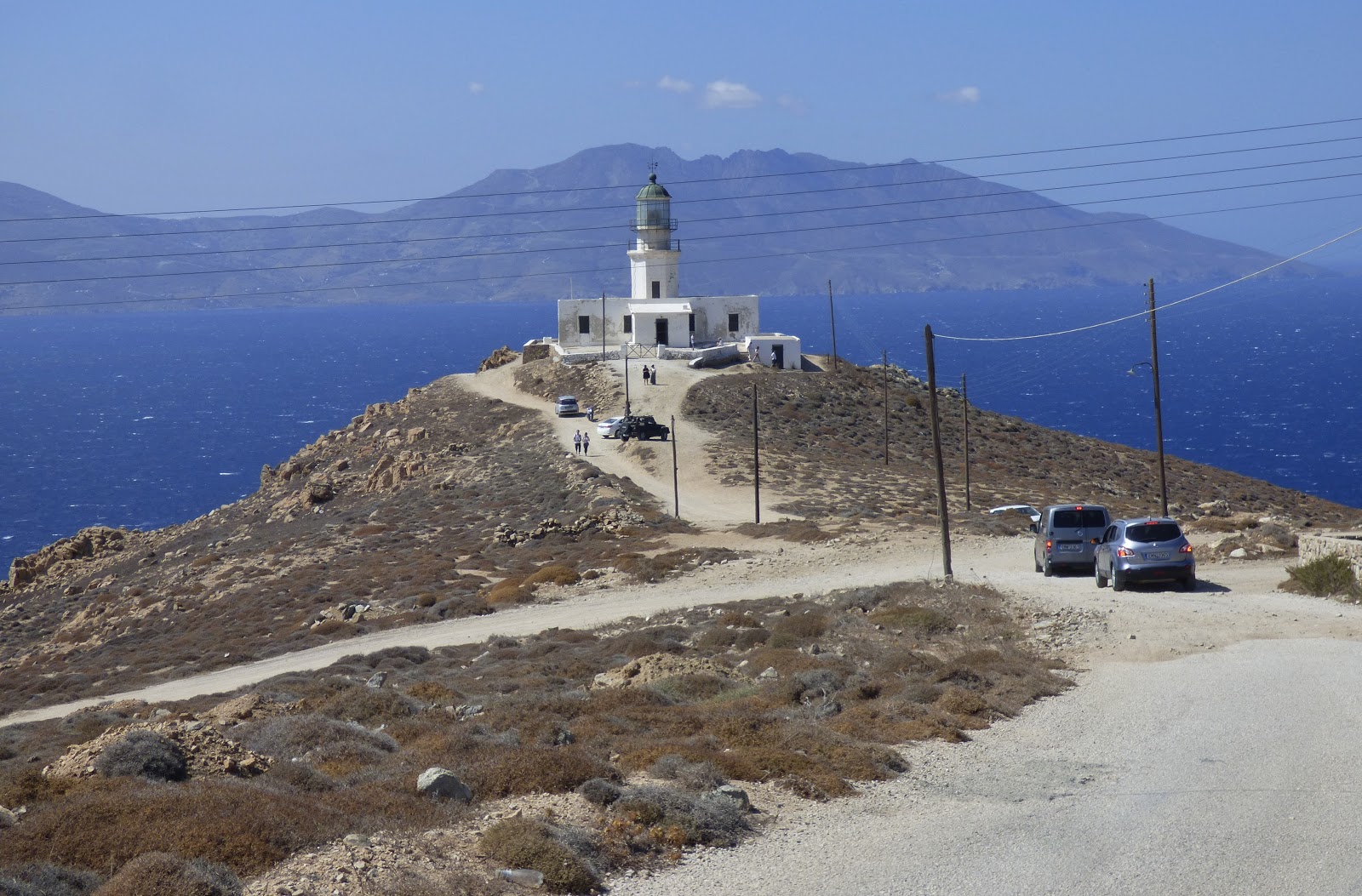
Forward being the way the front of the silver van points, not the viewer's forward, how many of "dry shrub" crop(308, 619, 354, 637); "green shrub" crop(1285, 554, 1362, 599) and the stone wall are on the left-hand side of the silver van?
1

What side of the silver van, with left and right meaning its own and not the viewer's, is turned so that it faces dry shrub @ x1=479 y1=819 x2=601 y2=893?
back

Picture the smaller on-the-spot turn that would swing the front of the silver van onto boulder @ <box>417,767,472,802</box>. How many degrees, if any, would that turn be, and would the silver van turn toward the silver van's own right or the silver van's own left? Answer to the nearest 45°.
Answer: approximately 180°

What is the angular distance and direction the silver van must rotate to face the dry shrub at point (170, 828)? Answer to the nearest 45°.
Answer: approximately 180°

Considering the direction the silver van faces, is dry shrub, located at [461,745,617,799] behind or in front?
behind

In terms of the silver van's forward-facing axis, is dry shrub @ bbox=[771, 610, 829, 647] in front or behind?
behind

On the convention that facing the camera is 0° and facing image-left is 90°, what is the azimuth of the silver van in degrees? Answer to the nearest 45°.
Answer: approximately 180°

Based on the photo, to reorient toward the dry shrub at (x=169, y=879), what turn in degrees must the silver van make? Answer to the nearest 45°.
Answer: approximately 180°

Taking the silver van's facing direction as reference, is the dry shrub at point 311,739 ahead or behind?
behind

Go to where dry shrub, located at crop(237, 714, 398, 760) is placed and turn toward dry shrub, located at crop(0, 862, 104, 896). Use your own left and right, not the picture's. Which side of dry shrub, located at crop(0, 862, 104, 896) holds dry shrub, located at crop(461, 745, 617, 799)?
left

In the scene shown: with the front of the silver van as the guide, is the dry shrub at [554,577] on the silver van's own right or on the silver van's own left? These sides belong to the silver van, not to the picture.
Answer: on the silver van's own left
